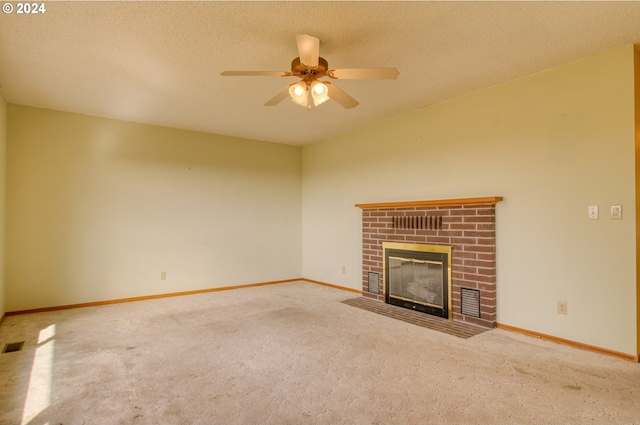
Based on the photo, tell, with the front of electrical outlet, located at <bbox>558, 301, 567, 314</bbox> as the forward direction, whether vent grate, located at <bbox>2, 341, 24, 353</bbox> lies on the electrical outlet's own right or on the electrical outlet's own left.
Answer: on the electrical outlet's own right

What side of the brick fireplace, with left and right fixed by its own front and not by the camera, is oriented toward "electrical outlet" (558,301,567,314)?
left

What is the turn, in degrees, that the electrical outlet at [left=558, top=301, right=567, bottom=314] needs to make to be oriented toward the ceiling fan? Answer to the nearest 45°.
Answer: approximately 45° to its right

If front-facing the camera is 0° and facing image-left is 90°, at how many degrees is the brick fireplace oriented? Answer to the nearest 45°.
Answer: approximately 45°

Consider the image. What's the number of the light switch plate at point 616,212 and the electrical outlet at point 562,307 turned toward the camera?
2

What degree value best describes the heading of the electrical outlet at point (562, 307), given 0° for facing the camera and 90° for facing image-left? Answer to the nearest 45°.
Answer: approximately 0°
